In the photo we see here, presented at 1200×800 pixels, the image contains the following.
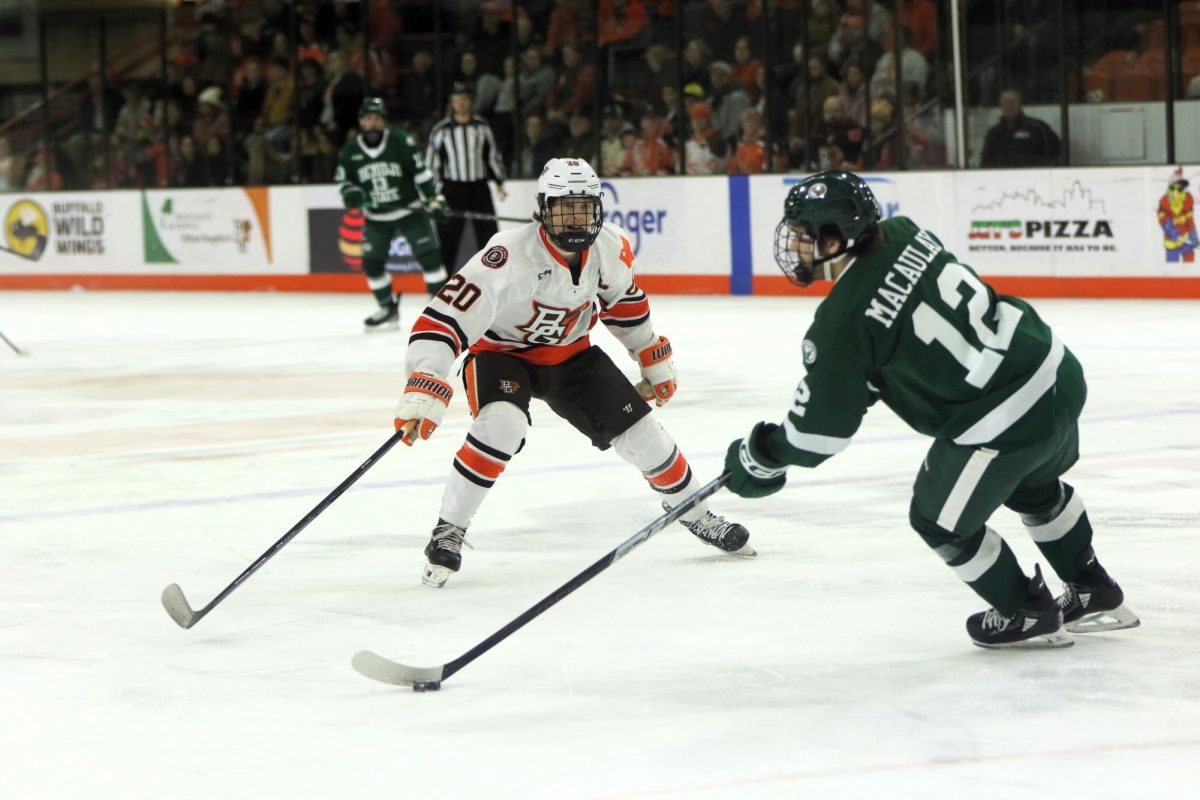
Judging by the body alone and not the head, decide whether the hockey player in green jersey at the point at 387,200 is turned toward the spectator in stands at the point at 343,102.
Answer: no

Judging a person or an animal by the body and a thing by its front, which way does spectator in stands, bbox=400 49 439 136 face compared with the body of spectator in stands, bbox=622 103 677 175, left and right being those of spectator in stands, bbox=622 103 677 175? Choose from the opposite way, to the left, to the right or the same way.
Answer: the same way

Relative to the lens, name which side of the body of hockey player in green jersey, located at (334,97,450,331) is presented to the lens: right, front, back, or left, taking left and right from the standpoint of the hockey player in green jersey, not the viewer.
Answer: front

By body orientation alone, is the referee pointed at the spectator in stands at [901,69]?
no

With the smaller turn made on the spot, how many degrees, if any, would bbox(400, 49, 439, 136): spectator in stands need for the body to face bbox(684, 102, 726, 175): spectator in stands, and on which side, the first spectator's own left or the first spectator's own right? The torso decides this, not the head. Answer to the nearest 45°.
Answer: approximately 45° to the first spectator's own left

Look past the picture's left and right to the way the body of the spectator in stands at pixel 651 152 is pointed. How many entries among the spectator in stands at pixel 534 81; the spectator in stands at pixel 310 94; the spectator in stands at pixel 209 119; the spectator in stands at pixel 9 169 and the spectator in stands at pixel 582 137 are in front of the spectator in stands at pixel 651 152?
0

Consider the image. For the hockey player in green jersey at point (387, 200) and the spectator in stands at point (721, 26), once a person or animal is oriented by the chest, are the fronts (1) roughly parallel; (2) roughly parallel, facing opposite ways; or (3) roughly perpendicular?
roughly parallel

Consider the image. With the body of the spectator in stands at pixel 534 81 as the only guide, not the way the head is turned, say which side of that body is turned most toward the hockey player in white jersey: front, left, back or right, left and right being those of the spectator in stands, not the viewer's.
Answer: front

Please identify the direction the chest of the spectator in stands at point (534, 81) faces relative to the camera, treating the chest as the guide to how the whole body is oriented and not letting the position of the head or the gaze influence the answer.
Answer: toward the camera

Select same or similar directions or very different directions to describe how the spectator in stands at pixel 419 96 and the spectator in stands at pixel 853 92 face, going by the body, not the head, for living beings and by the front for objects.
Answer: same or similar directions

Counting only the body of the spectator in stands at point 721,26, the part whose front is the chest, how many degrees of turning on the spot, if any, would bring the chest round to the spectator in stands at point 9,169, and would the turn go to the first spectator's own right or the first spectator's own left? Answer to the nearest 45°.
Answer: approximately 135° to the first spectator's own right

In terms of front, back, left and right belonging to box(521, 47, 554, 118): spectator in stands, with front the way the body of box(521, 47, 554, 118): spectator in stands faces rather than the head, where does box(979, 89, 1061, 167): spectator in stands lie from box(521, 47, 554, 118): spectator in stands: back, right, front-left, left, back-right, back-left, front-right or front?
front-left
